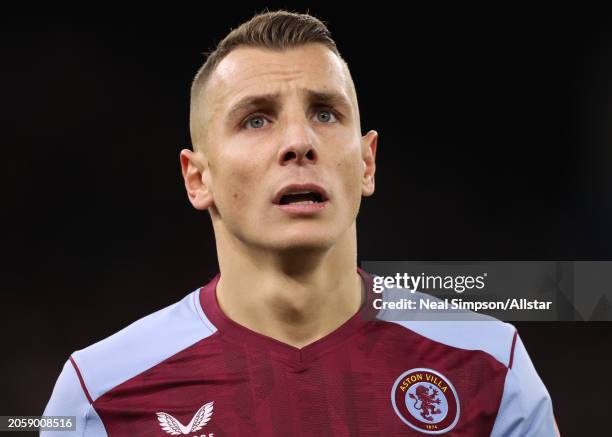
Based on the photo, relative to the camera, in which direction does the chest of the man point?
toward the camera
